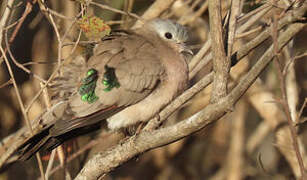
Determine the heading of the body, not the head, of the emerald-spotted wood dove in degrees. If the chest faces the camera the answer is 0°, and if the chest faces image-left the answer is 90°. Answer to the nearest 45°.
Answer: approximately 270°
